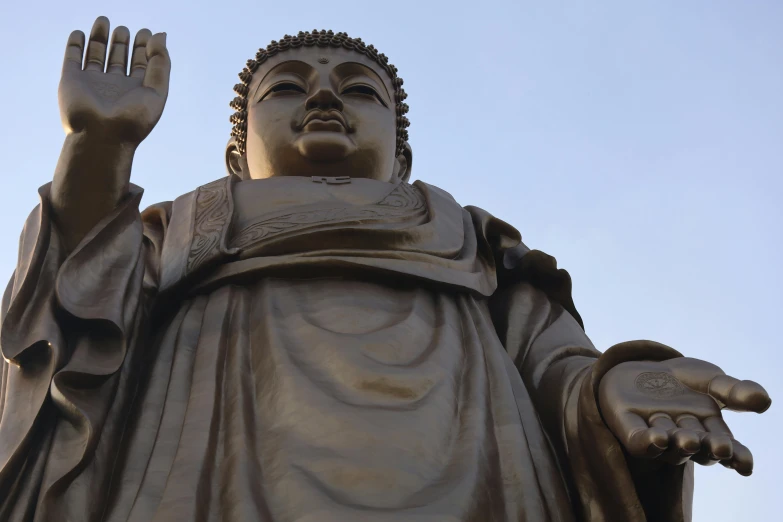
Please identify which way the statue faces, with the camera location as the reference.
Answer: facing the viewer
